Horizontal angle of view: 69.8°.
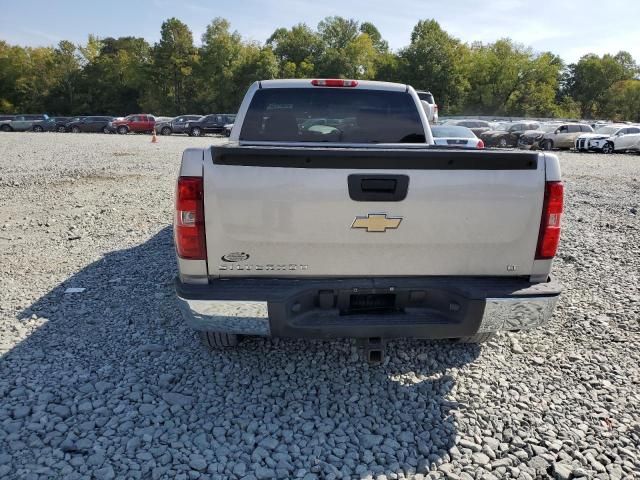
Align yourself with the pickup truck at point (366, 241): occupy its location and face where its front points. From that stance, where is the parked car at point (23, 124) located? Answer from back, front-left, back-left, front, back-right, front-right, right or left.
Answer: front-left

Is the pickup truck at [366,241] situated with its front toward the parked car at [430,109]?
yes

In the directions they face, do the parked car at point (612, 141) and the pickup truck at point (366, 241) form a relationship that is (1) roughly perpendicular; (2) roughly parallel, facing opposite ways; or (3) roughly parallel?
roughly perpendicular

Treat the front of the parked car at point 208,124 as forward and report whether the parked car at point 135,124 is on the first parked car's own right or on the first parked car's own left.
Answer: on the first parked car's own right

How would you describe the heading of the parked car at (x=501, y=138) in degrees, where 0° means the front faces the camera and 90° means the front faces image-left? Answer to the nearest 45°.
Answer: approximately 45°

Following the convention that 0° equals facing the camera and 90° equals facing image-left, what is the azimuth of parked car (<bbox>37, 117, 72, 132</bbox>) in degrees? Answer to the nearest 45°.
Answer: approximately 45°

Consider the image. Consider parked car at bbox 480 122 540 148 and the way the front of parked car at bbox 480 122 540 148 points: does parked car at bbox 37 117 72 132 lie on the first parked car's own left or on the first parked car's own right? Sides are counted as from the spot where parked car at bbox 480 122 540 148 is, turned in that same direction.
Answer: on the first parked car's own right

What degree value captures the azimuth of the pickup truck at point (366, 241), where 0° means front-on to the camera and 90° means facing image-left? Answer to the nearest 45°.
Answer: approximately 180°
